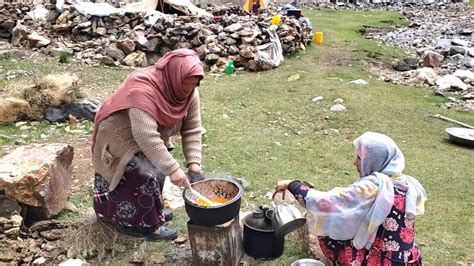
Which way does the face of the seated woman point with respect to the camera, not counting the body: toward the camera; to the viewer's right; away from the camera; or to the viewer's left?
to the viewer's left

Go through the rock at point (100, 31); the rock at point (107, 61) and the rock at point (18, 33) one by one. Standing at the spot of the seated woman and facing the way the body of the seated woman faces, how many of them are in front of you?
3

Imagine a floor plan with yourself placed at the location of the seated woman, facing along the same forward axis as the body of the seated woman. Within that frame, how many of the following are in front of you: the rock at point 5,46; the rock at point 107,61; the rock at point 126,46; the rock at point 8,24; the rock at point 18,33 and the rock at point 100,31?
6

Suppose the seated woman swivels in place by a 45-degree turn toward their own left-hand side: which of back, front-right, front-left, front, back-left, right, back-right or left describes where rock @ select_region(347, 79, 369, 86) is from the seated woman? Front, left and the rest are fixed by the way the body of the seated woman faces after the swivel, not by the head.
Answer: right

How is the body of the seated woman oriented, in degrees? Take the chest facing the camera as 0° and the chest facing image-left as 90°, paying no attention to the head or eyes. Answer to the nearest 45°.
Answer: approximately 135°

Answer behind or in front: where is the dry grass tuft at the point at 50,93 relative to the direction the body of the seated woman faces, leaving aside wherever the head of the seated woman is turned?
in front

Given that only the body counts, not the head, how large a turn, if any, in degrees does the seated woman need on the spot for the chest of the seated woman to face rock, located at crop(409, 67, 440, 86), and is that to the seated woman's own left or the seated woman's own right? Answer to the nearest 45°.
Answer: approximately 45° to the seated woman's own right

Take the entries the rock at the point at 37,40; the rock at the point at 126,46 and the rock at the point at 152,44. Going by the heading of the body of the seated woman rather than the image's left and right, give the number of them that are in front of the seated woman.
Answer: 3

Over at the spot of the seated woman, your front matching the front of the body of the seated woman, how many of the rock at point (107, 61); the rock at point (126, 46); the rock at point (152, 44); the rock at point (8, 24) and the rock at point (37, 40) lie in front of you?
5

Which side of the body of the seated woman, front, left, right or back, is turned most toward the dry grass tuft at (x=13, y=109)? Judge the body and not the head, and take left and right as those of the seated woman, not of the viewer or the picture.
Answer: front
